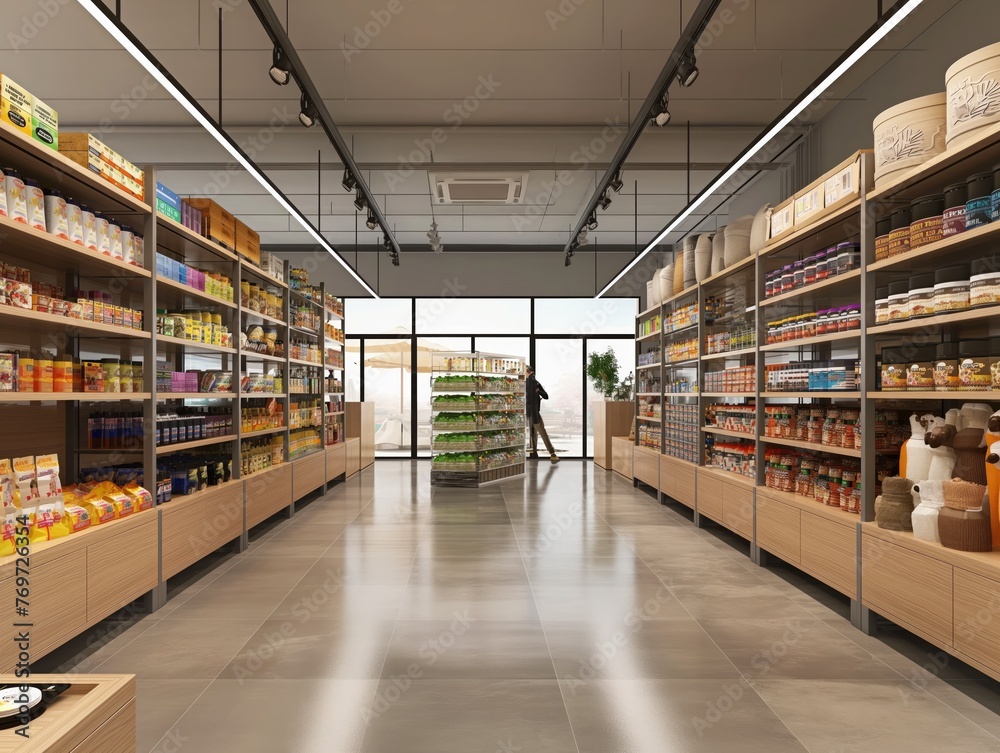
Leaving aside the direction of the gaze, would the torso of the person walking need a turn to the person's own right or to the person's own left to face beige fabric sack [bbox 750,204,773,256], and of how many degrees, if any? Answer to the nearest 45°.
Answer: approximately 90° to the person's own left

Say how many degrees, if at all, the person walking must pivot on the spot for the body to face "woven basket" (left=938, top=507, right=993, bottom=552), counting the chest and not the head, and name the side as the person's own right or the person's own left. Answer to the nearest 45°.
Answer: approximately 90° to the person's own left

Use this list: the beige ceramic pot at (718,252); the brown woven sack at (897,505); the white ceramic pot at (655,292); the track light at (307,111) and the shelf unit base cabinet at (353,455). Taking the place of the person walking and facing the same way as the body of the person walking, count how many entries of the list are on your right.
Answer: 0

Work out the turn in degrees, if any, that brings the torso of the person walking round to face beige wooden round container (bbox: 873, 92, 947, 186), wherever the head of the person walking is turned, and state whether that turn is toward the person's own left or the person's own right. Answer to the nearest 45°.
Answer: approximately 90° to the person's own left

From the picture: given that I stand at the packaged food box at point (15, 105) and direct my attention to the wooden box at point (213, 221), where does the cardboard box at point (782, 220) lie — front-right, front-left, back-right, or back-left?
front-right

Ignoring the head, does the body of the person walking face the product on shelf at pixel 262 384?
no

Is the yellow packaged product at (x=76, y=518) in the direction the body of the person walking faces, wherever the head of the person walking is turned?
no

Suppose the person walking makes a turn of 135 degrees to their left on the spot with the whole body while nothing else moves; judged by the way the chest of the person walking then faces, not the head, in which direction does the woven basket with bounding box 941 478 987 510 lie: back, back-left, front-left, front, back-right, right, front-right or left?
front-right

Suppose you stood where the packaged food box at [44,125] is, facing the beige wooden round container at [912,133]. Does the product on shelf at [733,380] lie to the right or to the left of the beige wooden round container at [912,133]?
left

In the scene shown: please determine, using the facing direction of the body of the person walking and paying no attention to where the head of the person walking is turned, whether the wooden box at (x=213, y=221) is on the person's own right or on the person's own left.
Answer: on the person's own left
